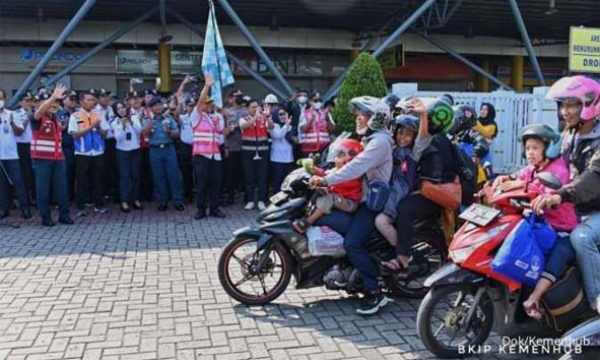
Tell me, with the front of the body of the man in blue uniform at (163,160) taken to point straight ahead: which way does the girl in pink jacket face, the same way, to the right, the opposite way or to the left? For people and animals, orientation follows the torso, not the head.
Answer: to the right

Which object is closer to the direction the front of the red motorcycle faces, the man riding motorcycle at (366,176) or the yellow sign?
the man riding motorcycle

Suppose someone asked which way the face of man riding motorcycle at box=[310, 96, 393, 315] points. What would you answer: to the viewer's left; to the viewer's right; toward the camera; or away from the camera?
to the viewer's left

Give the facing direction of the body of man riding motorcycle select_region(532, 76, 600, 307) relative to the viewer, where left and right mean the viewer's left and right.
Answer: facing to the left of the viewer

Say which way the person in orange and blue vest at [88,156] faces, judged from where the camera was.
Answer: facing the viewer

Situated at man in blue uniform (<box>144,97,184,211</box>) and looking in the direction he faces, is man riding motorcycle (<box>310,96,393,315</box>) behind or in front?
in front

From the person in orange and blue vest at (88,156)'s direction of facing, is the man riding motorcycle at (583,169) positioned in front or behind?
in front

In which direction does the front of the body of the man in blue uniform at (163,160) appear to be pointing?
toward the camera

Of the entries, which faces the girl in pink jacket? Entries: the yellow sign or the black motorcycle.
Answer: the yellow sign

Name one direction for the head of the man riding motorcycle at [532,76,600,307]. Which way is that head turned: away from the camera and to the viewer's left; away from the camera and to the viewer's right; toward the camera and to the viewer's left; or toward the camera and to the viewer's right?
toward the camera and to the viewer's left

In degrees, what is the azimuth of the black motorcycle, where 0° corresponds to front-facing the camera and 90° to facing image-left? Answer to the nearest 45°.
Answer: approximately 90°

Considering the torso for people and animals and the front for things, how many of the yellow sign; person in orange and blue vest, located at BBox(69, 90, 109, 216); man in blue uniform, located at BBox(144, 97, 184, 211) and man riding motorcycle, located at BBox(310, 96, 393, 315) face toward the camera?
3

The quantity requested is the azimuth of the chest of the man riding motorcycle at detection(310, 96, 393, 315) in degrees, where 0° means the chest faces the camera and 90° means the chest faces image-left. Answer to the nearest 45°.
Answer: approximately 90°

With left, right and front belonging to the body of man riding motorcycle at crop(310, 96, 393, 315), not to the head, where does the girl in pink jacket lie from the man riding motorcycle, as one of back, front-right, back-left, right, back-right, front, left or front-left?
back-left

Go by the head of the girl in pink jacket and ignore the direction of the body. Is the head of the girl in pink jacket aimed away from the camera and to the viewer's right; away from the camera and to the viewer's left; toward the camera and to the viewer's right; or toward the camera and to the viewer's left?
toward the camera and to the viewer's left
